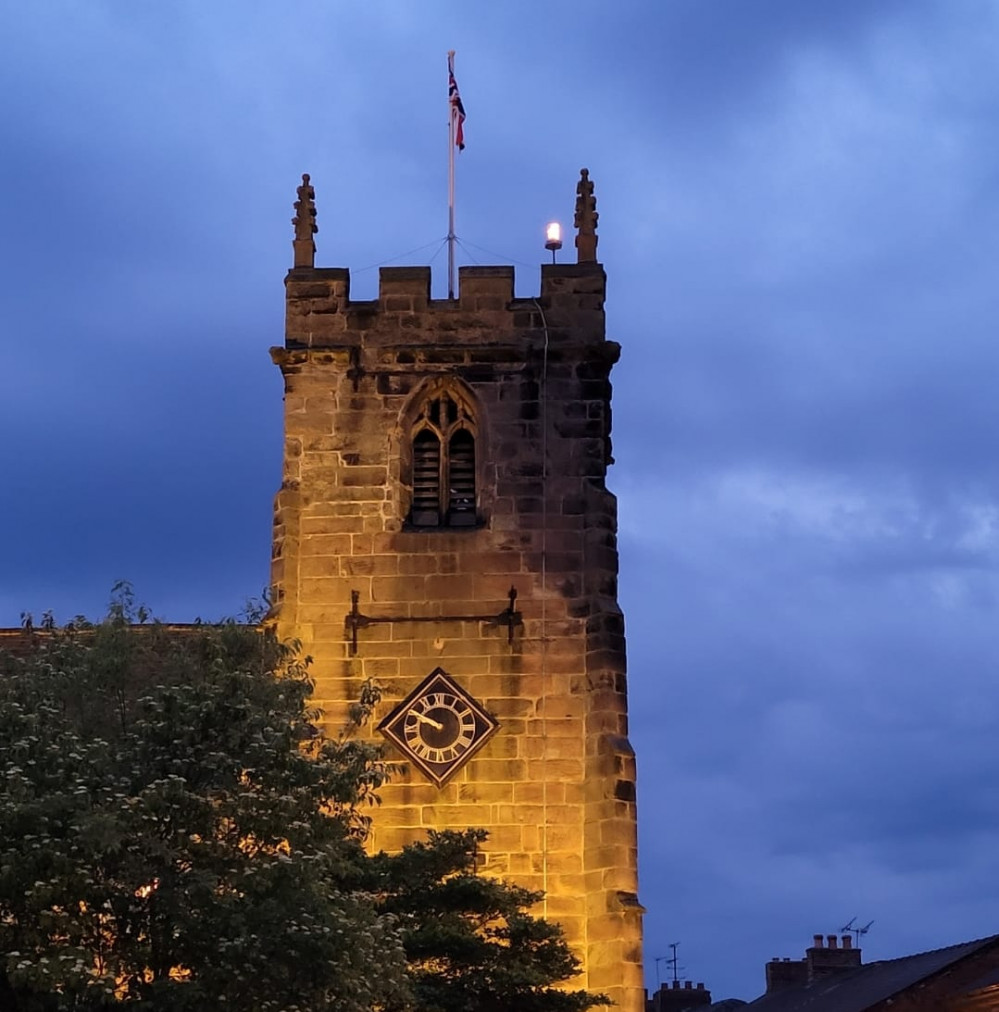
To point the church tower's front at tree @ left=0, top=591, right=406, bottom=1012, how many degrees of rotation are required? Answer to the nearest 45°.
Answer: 0° — it already faces it

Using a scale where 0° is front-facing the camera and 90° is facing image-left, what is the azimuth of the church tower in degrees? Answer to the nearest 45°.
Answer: approximately 0°
